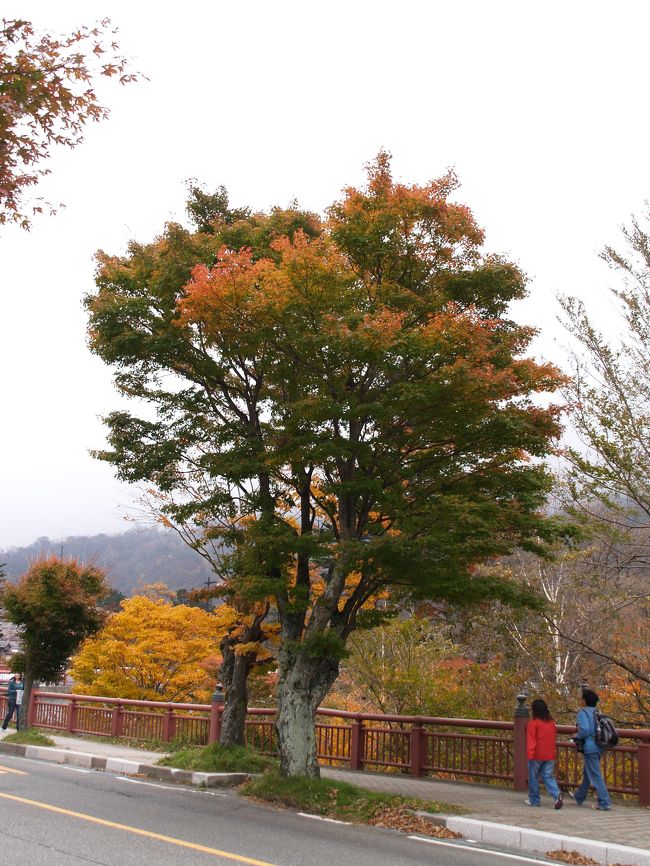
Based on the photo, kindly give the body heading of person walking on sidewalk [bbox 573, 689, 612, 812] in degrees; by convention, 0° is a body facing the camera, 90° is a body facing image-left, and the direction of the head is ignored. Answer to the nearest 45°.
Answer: approximately 90°

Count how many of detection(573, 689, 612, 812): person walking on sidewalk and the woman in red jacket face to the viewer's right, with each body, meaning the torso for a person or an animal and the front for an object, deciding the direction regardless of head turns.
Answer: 0

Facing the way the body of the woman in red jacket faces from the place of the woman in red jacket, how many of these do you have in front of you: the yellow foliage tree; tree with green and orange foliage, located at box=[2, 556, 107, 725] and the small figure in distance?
3

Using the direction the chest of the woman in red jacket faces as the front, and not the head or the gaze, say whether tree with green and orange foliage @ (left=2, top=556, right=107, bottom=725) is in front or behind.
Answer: in front

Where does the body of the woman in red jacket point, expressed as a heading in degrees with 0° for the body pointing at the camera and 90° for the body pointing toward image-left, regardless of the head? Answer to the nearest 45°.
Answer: approximately 135°

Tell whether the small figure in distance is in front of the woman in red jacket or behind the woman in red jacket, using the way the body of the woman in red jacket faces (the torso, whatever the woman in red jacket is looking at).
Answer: in front

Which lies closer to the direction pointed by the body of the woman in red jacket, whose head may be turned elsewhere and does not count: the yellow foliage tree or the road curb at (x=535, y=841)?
the yellow foliage tree
